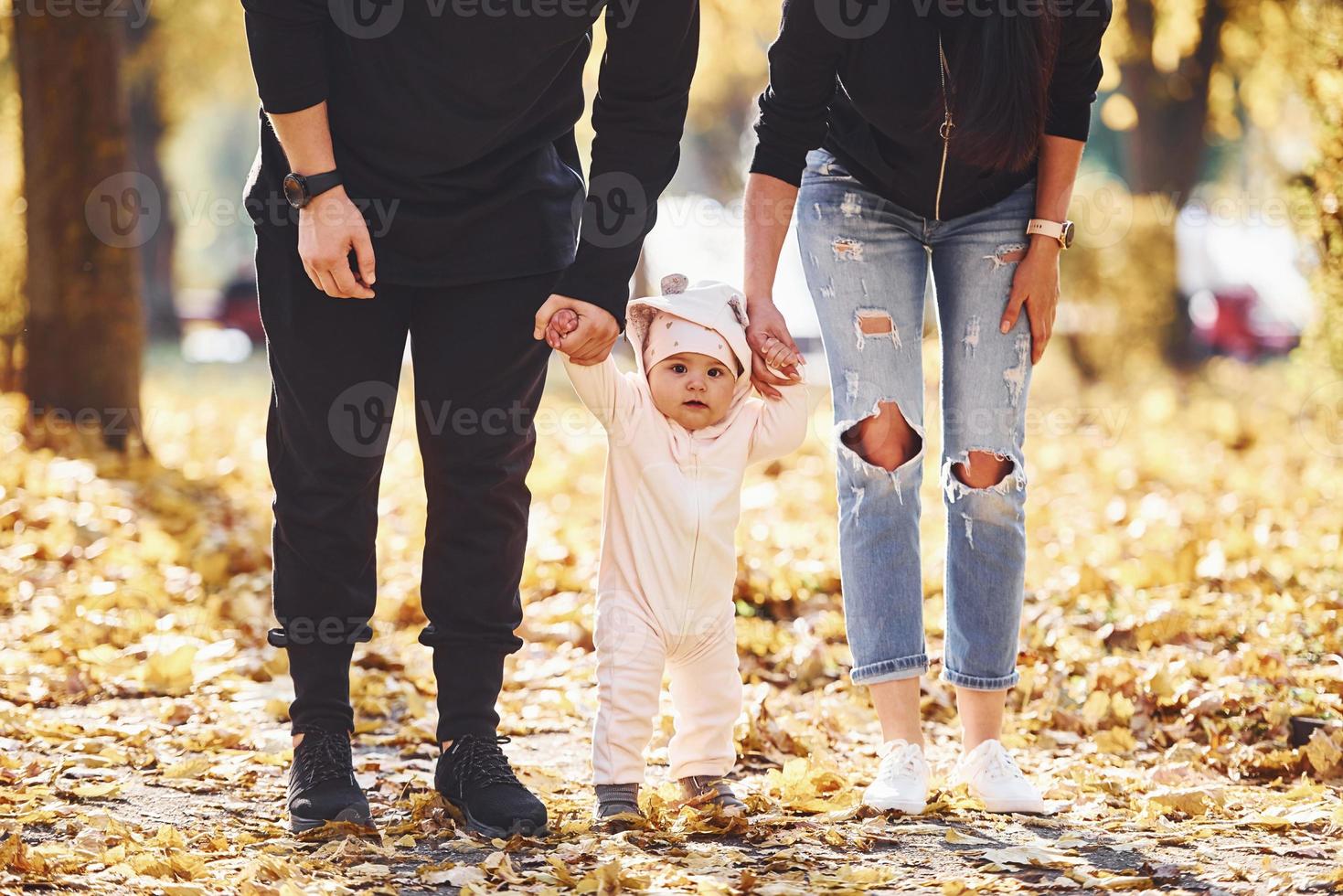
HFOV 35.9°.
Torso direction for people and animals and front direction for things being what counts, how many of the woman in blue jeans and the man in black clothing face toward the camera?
2

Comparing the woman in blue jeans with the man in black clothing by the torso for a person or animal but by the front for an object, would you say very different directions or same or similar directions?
same or similar directions

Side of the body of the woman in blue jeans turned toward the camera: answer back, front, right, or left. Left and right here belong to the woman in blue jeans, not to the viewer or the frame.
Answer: front

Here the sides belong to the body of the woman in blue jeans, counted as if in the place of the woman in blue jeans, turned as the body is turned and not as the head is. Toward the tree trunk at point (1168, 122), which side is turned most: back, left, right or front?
back

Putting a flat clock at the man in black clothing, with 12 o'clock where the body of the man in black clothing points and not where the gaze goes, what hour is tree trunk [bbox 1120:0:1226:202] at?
The tree trunk is roughly at 7 o'clock from the man in black clothing.

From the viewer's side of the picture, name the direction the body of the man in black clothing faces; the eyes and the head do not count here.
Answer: toward the camera

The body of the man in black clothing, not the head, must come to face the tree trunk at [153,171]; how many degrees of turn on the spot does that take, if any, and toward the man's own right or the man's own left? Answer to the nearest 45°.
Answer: approximately 180°

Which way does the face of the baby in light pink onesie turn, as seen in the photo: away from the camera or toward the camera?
toward the camera
